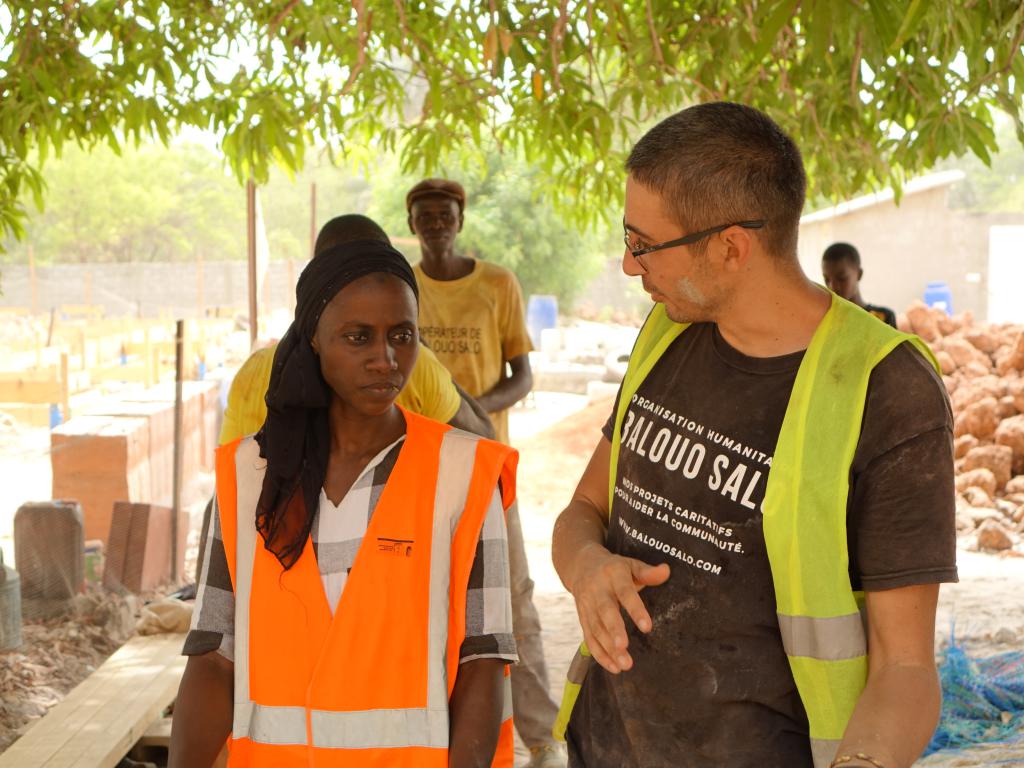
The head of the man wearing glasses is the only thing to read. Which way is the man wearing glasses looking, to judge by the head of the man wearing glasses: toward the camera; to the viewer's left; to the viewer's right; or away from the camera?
to the viewer's left

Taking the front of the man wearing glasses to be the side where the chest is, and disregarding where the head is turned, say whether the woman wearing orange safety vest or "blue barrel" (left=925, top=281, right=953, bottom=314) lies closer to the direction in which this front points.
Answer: the woman wearing orange safety vest

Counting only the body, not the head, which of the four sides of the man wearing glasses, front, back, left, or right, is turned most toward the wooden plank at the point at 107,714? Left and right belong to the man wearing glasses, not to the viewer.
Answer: right

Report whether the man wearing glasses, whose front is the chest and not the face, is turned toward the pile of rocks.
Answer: no

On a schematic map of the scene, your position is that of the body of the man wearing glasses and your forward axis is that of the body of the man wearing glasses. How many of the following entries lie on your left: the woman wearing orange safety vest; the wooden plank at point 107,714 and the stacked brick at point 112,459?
0

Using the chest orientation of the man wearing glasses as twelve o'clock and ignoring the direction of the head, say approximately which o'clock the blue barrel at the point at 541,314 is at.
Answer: The blue barrel is roughly at 4 o'clock from the man wearing glasses.

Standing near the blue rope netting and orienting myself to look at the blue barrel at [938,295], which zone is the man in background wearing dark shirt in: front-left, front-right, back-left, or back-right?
front-left

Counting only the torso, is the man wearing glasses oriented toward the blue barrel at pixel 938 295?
no

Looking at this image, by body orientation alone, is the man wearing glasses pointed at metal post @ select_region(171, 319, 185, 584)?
no

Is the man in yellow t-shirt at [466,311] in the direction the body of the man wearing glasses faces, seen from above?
no

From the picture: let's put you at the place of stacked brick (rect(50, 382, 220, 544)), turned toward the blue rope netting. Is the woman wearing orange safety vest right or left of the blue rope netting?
right

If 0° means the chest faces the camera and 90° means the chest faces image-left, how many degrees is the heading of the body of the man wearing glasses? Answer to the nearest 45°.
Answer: approximately 45°

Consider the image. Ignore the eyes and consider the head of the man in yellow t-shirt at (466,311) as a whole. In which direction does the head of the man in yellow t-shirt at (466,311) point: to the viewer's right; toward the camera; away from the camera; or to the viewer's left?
toward the camera

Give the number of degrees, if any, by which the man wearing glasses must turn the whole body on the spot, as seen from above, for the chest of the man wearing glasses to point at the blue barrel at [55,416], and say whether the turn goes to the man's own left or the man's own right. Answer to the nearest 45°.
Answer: approximately 90° to the man's own right

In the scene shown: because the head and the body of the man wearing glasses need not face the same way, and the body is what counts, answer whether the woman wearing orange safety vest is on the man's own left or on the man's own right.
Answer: on the man's own right
